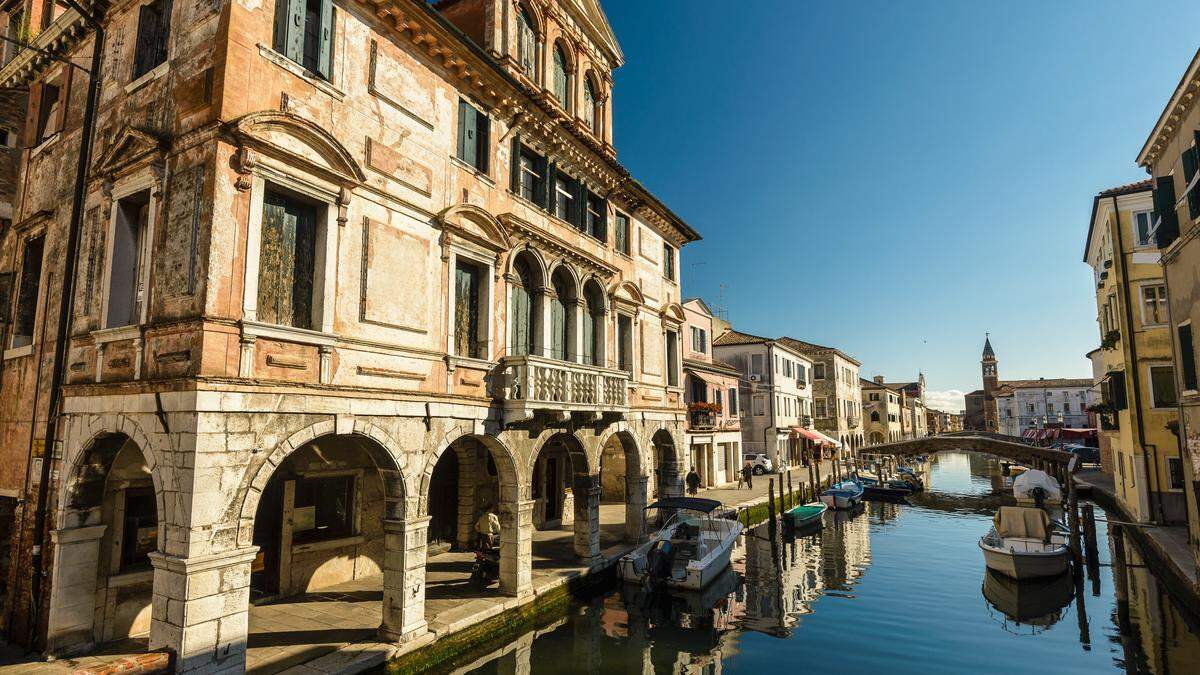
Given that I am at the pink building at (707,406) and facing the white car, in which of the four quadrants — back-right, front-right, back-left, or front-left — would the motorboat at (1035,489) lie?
front-right

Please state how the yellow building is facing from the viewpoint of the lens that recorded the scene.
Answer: facing the viewer and to the left of the viewer

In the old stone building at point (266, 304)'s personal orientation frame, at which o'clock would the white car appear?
The white car is roughly at 9 o'clock from the old stone building.

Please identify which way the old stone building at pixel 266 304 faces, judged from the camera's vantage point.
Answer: facing the viewer and to the right of the viewer

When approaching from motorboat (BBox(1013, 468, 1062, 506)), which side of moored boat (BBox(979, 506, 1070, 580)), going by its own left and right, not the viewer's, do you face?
back

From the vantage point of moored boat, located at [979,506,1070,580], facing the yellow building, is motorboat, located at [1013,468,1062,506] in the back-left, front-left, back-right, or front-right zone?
front-left

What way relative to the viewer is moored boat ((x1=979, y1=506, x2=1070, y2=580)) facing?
toward the camera

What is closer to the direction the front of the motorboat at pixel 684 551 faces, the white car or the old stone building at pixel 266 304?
the white car

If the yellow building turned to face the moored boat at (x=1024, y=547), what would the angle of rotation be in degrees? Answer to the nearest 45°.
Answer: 0° — it already faces it

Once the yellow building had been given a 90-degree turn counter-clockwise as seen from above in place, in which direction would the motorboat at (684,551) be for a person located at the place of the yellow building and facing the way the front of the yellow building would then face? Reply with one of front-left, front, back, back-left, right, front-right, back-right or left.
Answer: right

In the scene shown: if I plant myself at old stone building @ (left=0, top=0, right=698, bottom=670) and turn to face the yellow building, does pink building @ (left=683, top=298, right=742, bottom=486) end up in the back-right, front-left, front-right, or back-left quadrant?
front-left

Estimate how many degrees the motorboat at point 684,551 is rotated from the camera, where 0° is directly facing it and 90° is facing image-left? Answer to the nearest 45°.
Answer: approximately 225°

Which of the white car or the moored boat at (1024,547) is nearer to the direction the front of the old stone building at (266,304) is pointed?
the moored boat

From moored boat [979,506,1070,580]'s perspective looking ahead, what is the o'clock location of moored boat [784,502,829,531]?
moored boat [784,502,829,531] is roughly at 4 o'clock from moored boat [979,506,1070,580].
